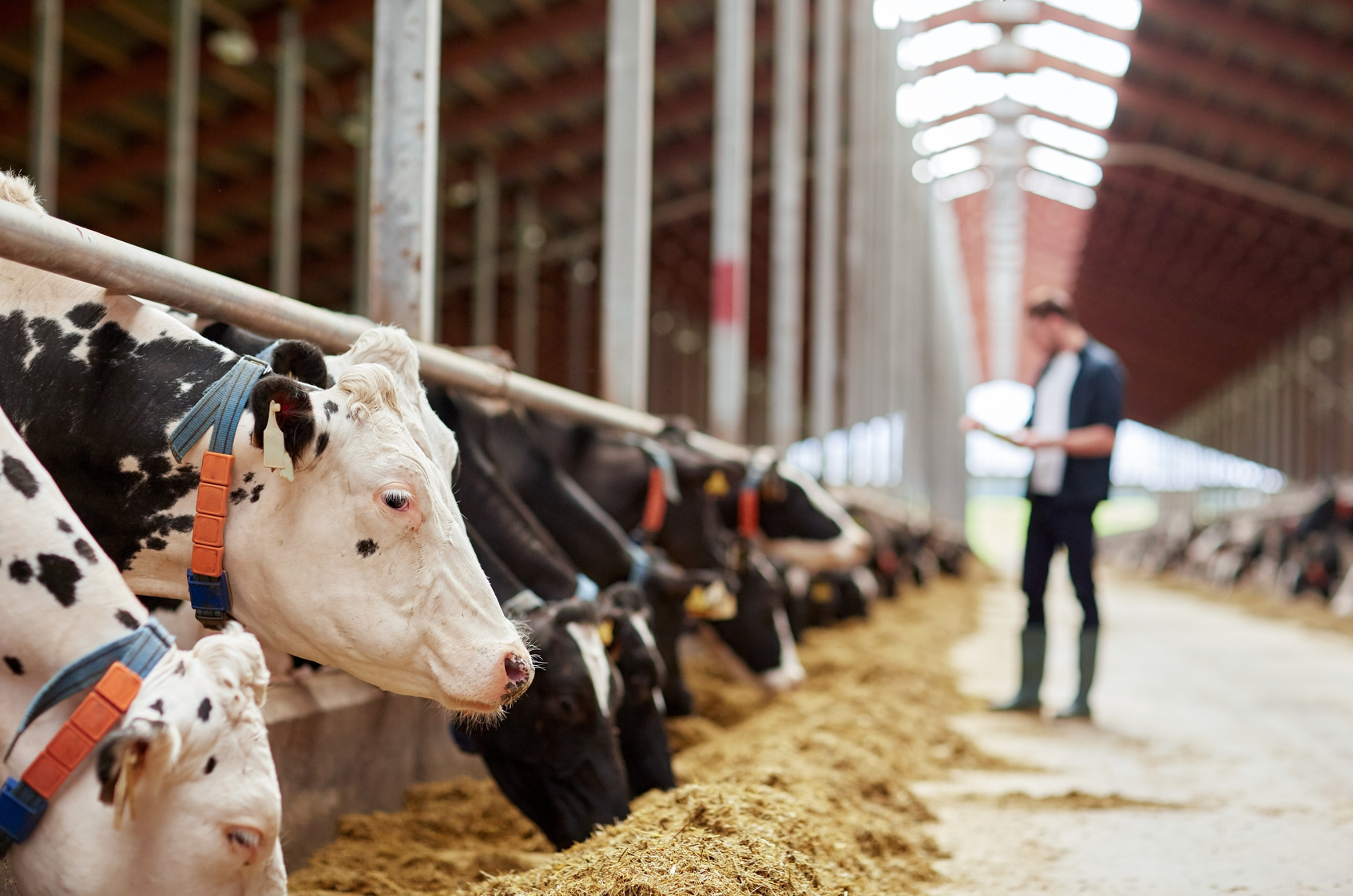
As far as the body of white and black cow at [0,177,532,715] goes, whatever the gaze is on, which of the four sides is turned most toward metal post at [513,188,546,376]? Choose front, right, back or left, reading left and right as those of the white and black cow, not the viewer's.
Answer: left

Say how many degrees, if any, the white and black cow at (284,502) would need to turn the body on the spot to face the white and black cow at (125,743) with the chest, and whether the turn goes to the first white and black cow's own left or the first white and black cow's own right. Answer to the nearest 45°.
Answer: approximately 90° to the first white and black cow's own right

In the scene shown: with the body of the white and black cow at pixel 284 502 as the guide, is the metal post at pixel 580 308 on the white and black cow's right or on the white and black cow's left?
on the white and black cow's left

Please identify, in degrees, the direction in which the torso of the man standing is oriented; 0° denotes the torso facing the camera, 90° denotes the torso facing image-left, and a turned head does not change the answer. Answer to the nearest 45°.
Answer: approximately 45°

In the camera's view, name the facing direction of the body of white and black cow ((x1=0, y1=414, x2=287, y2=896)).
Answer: to the viewer's right

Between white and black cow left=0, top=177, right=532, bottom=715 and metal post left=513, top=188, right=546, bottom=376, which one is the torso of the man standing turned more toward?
the white and black cow

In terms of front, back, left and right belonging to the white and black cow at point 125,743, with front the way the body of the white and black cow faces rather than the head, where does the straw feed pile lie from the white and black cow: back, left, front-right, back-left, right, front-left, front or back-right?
front-left

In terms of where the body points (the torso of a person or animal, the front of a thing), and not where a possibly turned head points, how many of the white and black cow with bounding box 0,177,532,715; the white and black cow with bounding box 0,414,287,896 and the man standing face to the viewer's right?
2

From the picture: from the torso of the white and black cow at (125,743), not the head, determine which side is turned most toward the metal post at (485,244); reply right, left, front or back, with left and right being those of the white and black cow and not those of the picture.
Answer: left

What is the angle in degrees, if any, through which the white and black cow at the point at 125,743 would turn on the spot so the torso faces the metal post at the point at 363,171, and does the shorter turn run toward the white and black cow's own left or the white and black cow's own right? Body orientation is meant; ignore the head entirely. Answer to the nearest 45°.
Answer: approximately 90° to the white and black cow's own left

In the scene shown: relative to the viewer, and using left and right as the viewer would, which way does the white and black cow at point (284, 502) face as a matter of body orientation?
facing to the right of the viewer
